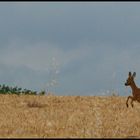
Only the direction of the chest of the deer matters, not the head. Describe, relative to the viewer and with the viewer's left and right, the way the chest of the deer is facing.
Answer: facing to the left of the viewer
